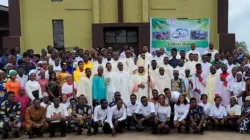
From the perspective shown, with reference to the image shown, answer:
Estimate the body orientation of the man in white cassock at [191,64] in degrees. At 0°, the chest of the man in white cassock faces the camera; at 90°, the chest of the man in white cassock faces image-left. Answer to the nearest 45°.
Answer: approximately 0°

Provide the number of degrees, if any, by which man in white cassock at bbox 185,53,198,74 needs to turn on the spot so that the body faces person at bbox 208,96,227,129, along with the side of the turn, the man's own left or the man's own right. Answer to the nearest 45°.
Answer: approximately 45° to the man's own left

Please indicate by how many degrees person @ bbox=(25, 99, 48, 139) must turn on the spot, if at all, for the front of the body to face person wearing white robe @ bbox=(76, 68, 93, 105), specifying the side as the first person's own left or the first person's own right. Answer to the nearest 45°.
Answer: approximately 135° to the first person's own left

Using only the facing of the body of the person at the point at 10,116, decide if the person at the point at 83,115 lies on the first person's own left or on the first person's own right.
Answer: on the first person's own left
